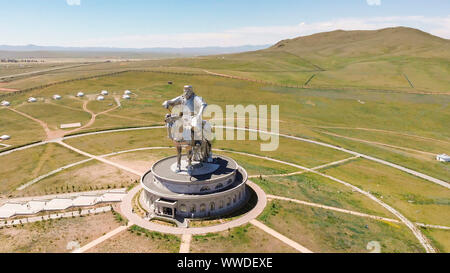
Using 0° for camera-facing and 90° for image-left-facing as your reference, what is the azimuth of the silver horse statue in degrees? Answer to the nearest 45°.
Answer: approximately 45°
